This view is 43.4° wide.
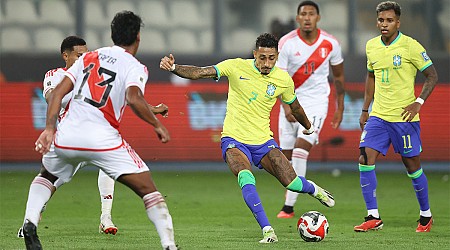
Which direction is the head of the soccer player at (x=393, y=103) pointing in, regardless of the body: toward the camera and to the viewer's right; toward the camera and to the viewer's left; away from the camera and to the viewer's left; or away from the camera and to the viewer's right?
toward the camera and to the viewer's left

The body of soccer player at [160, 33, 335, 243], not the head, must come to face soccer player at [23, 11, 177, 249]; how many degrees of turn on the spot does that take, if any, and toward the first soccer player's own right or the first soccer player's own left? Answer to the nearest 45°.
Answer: approximately 45° to the first soccer player's own right

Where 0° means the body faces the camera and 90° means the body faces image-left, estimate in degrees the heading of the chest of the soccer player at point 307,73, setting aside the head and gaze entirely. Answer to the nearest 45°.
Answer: approximately 0°

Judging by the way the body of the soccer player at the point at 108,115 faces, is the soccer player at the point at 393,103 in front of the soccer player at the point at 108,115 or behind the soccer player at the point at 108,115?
in front

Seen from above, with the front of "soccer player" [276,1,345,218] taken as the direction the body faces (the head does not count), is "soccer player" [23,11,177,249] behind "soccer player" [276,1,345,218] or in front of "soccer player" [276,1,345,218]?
in front

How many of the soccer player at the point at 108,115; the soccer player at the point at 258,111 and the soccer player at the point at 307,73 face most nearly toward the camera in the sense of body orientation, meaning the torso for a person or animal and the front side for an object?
2

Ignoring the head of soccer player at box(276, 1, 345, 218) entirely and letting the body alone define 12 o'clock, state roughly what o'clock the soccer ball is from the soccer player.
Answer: The soccer ball is roughly at 12 o'clock from the soccer player.
